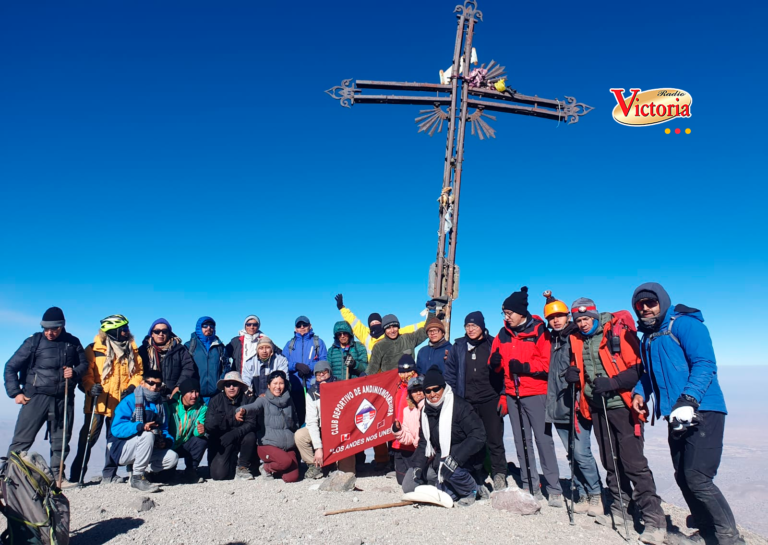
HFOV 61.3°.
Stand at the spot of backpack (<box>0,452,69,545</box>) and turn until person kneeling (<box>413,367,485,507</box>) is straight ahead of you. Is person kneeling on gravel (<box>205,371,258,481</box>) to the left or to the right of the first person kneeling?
left

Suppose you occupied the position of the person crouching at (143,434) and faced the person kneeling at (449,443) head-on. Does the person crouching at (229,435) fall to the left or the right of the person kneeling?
left

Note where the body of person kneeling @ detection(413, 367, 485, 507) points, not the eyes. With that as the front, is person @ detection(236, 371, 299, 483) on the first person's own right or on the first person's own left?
on the first person's own right

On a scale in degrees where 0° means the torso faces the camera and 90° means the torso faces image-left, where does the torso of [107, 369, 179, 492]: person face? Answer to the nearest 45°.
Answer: approximately 315°

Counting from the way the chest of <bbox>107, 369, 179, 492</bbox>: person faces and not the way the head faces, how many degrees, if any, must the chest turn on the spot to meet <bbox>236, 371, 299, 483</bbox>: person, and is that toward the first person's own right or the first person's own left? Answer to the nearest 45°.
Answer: approximately 45° to the first person's own left

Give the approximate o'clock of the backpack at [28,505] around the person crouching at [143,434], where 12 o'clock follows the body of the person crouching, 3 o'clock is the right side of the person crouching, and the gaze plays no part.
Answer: The backpack is roughly at 2 o'clock from the person crouching.

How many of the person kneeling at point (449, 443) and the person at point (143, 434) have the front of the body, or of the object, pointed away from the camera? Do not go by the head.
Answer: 0

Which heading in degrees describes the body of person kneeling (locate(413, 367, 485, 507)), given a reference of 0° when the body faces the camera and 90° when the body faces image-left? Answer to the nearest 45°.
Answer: approximately 45°
